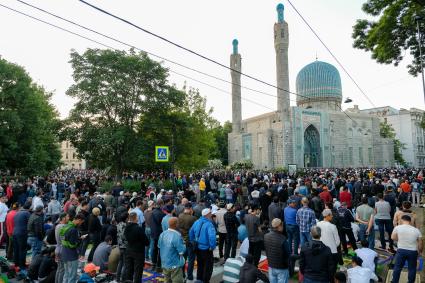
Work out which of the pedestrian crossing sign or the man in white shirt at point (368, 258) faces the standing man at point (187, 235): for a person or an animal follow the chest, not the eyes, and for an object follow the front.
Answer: the pedestrian crossing sign

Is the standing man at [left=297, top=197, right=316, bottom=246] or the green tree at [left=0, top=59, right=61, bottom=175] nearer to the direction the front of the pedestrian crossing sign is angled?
the standing man
